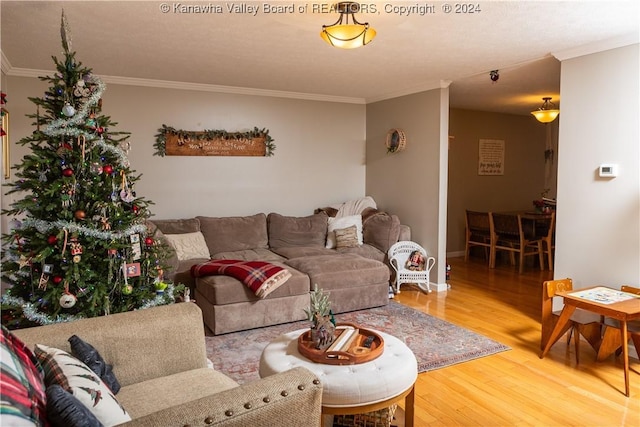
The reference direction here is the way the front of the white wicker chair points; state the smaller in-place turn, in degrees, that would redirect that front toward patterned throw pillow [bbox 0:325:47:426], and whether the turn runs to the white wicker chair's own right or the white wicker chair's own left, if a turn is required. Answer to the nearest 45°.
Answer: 0° — it already faces it

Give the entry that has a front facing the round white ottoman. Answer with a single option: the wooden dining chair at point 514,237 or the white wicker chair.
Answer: the white wicker chair

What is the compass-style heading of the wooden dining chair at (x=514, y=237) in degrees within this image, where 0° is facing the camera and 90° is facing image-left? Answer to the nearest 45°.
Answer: approximately 225°

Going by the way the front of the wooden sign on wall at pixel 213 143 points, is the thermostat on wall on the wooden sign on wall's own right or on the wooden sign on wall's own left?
on the wooden sign on wall's own left

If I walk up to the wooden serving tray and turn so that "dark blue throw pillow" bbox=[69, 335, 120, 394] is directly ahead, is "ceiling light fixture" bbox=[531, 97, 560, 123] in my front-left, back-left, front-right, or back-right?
back-right

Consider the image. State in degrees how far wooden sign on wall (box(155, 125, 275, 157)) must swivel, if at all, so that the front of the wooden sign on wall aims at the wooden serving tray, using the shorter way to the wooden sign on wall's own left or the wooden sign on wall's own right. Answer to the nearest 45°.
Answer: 0° — it already faces it

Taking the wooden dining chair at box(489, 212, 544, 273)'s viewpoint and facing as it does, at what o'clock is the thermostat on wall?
The thermostat on wall is roughly at 4 o'clock from the wooden dining chair.

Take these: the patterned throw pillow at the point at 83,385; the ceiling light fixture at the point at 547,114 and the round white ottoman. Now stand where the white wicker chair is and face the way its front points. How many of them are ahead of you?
2
